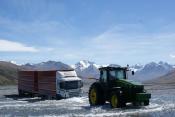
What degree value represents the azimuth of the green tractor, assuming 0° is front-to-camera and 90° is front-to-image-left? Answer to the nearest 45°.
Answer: approximately 315°
